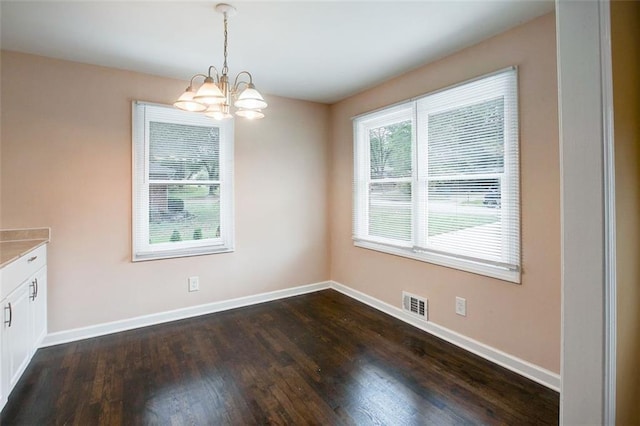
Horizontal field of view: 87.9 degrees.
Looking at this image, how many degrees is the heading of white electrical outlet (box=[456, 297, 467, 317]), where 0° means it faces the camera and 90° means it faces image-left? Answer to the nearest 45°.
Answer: approximately 45°

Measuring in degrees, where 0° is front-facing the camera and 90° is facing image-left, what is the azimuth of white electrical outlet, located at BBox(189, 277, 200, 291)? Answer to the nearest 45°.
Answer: approximately 0°

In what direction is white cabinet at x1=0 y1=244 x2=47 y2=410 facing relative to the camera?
to the viewer's right

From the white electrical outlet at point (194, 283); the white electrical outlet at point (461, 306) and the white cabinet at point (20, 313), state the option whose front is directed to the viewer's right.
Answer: the white cabinet

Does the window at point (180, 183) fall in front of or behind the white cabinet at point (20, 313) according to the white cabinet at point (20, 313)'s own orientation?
in front

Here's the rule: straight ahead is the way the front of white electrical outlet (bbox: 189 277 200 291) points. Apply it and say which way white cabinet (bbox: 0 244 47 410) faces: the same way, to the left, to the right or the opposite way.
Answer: to the left

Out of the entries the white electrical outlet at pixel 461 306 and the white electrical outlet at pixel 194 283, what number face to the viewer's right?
0

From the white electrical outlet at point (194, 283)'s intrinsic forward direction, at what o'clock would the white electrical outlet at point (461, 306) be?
the white electrical outlet at point (461, 306) is roughly at 10 o'clock from the white electrical outlet at point (194, 283).

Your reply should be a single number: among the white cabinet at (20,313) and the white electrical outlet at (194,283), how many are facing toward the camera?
1

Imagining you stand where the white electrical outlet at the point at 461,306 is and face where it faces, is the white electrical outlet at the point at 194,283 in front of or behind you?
in front

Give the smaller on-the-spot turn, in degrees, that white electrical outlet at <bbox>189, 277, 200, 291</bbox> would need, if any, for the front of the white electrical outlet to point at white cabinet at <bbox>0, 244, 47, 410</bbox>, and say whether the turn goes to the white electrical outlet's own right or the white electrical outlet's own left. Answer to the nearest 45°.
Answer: approximately 45° to the white electrical outlet's own right

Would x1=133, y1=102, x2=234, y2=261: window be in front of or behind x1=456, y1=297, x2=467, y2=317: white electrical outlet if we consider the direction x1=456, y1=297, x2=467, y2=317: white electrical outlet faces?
in front
